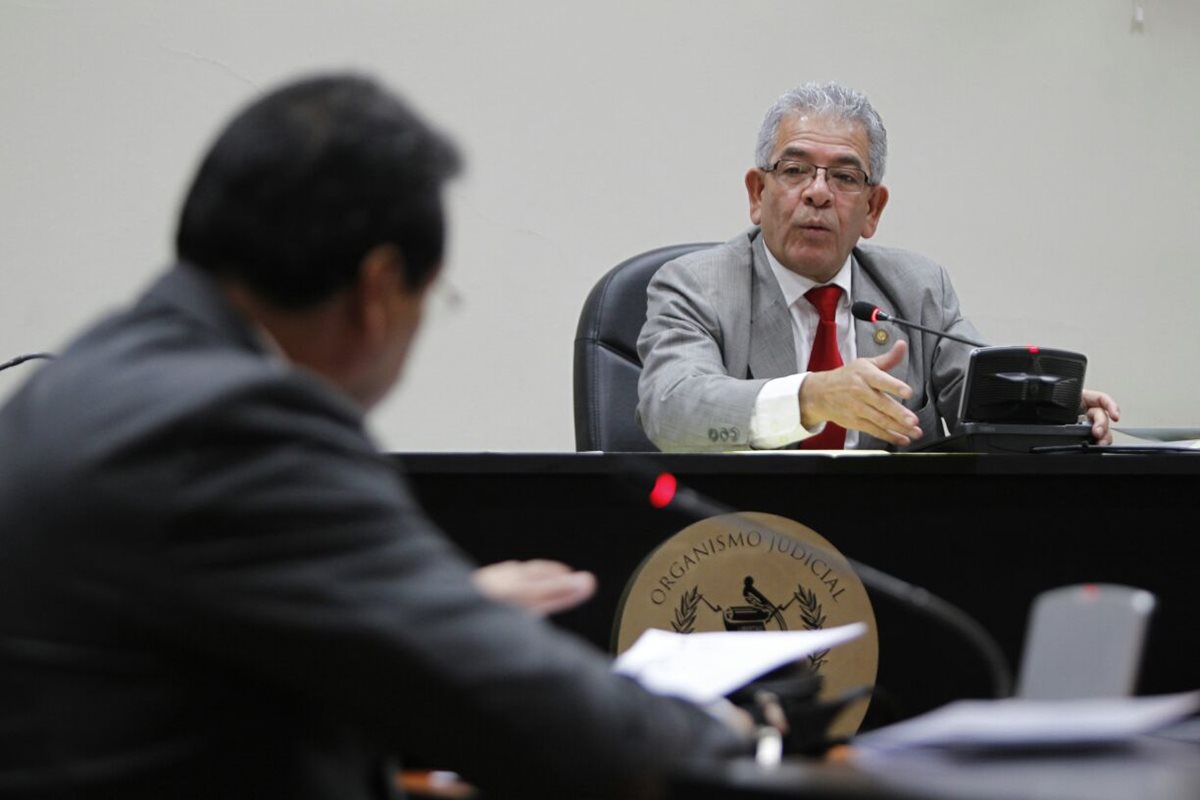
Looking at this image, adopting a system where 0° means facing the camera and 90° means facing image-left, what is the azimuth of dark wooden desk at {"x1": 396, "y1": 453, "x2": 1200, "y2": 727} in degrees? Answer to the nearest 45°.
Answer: approximately 0°

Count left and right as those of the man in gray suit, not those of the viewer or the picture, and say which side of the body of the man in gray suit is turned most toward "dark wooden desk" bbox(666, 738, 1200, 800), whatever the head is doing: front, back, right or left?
front

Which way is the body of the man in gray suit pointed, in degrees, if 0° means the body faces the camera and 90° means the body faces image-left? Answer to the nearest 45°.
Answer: approximately 0°

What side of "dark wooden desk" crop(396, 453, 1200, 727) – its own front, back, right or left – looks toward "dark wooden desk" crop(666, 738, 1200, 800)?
front

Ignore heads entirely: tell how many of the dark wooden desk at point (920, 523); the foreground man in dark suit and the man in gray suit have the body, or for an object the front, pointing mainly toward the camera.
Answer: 2

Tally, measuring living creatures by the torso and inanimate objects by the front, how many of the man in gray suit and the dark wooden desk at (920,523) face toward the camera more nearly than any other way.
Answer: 2

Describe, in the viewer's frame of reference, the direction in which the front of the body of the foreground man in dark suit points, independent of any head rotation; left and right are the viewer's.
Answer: facing away from the viewer and to the right of the viewer

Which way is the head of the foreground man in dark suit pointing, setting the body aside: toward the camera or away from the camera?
away from the camera

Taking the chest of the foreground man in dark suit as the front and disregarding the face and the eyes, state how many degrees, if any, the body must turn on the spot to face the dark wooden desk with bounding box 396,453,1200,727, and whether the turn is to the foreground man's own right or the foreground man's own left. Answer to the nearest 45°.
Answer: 0° — they already face it
